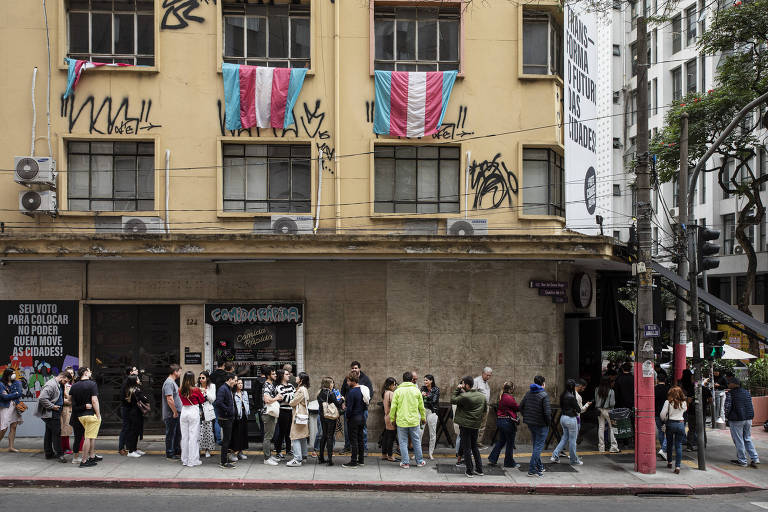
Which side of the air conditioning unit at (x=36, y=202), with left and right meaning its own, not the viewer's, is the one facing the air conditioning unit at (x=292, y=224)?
left

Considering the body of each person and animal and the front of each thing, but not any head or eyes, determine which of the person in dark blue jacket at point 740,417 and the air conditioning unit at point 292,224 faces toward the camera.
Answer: the air conditioning unit

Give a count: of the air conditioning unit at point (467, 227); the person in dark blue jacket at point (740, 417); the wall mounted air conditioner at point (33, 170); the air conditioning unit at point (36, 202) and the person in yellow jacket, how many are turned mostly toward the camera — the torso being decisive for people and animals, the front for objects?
3

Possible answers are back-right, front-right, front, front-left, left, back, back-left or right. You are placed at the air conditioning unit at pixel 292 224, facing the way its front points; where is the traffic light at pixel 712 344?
left

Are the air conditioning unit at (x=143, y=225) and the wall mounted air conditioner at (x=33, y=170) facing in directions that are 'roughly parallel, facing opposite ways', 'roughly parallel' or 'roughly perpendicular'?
roughly parallel

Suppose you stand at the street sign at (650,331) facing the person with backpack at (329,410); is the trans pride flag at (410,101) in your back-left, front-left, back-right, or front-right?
front-right

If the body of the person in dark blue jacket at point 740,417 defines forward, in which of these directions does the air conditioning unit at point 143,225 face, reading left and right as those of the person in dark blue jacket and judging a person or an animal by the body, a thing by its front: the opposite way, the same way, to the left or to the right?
the opposite way

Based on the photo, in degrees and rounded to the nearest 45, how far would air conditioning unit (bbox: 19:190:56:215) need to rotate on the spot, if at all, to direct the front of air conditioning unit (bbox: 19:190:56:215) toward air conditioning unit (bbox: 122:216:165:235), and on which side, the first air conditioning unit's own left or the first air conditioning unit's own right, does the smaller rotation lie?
approximately 90° to the first air conditioning unit's own left

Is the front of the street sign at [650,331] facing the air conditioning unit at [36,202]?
no

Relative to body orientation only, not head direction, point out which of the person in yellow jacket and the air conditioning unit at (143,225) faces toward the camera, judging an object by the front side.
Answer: the air conditioning unit

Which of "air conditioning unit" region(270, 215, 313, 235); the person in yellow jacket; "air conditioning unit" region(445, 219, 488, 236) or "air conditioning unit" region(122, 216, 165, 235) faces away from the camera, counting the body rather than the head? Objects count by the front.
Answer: the person in yellow jacket

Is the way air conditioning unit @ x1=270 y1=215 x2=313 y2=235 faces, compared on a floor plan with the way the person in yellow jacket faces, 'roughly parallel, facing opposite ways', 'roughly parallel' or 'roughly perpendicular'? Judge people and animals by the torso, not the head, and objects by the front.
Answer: roughly parallel, facing opposite ways

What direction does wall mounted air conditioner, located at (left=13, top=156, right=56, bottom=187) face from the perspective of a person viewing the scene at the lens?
facing the viewer

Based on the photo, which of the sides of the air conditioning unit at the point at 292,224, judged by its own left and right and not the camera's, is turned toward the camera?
front

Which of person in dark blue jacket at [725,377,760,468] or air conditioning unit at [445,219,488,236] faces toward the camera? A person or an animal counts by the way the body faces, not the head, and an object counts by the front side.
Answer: the air conditioning unit

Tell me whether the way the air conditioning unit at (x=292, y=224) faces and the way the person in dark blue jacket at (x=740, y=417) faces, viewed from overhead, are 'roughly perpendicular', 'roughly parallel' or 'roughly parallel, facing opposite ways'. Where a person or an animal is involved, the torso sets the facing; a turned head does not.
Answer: roughly parallel, facing opposite ways

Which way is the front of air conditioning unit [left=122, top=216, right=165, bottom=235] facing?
toward the camera

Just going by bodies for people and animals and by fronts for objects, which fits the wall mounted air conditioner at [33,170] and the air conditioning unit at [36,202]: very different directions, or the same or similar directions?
same or similar directions

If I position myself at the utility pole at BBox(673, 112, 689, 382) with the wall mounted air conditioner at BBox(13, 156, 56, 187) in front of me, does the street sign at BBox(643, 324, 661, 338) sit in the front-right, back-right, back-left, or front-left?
front-left
